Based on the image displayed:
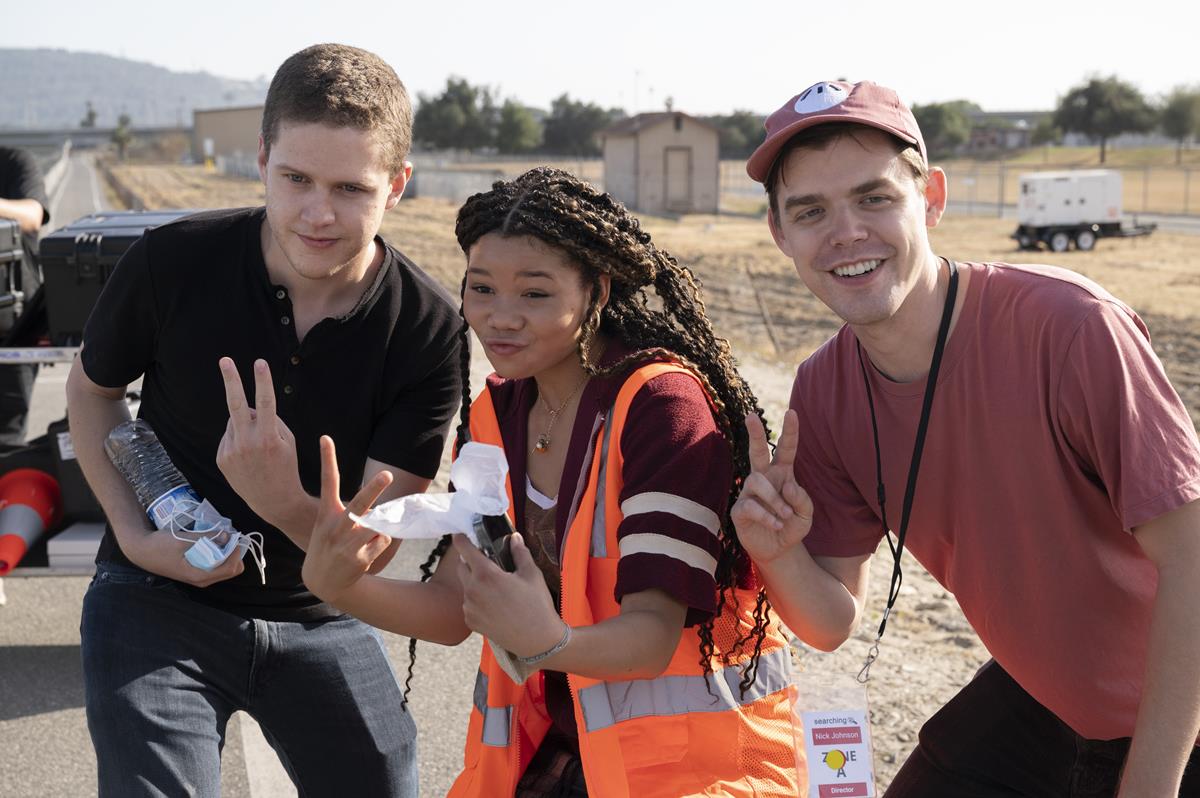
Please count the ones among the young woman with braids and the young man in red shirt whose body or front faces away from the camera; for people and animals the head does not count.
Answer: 0

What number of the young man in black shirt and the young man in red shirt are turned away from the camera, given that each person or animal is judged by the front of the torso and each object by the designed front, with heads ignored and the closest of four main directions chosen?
0

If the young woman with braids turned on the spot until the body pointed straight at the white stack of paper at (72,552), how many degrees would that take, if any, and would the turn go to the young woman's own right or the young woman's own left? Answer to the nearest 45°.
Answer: approximately 90° to the young woman's own right

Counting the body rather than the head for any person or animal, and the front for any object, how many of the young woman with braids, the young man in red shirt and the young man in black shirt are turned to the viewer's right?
0

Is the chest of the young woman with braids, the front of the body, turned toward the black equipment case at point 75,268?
no

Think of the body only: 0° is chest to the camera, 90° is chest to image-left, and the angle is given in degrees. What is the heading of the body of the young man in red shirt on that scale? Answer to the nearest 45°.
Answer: approximately 45°

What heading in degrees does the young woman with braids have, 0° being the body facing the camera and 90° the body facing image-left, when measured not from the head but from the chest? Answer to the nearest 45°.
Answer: approximately 45°

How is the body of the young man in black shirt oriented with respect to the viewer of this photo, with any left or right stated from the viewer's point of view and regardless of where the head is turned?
facing the viewer

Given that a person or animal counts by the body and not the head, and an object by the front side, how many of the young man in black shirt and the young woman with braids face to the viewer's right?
0

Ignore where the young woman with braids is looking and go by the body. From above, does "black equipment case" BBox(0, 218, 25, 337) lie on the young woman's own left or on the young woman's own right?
on the young woman's own right

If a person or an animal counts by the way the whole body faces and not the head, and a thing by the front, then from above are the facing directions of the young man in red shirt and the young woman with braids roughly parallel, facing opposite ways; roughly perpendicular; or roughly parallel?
roughly parallel

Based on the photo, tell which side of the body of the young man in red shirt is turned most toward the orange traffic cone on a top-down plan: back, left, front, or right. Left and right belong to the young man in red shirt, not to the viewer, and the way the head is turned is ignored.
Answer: right

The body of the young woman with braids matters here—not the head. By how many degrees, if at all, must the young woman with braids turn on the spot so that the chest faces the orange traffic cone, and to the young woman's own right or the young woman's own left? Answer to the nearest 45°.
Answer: approximately 90° to the young woman's own right
